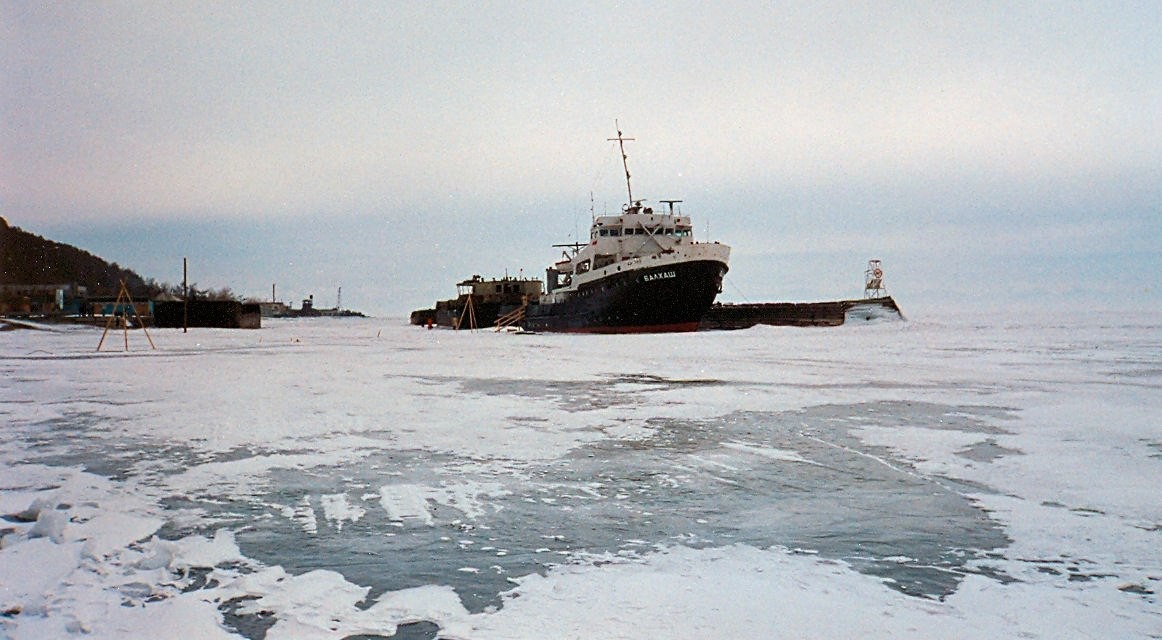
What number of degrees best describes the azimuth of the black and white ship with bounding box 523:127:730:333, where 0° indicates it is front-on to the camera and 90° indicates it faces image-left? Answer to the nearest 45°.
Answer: approximately 315°
